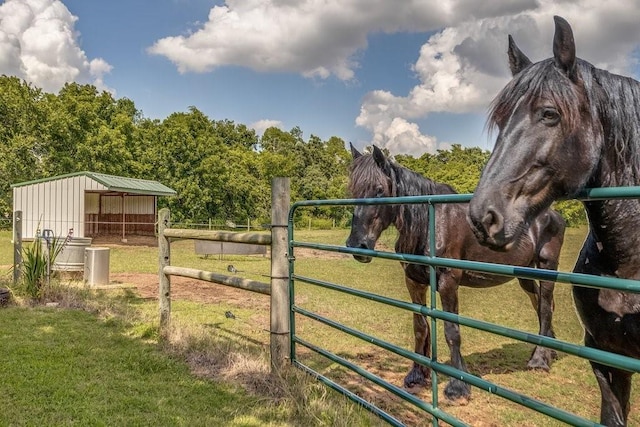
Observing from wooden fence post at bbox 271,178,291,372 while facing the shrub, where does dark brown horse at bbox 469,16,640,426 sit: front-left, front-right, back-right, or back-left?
back-left

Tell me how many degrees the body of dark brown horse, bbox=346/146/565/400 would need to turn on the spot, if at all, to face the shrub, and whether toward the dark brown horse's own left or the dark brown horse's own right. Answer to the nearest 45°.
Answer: approximately 45° to the dark brown horse's own right

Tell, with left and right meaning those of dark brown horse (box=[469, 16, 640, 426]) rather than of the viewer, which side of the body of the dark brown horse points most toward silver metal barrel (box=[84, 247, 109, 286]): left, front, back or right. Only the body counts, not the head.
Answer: right

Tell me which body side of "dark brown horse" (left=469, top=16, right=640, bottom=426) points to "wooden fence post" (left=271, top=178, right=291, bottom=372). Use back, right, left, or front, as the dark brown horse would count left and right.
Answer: right

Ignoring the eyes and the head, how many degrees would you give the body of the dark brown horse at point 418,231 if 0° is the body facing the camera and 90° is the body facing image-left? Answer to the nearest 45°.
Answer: approximately 45°

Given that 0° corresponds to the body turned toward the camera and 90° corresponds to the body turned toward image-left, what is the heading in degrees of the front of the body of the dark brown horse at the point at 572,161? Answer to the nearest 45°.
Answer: approximately 45°

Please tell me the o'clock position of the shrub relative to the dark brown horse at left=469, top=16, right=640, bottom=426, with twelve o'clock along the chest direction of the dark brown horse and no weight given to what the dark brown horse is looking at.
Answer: The shrub is roughly at 2 o'clock from the dark brown horse.
